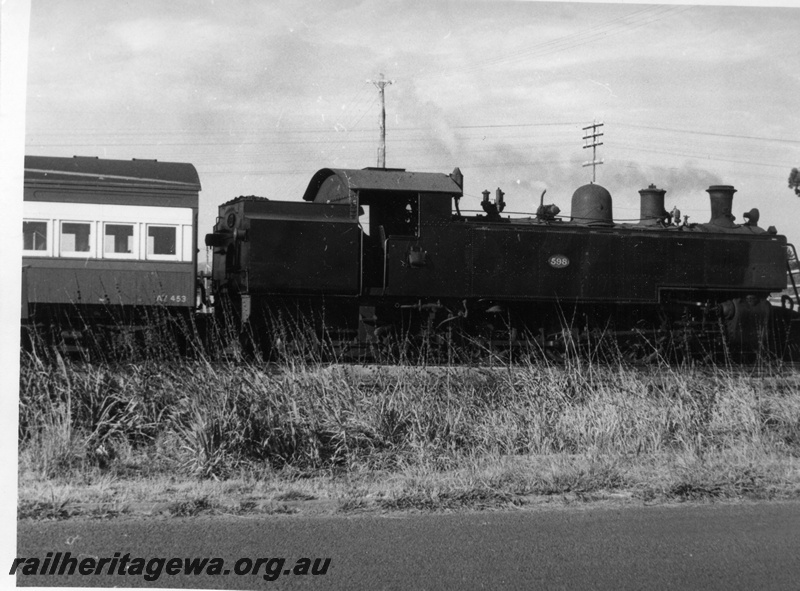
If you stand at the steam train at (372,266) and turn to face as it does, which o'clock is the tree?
The tree is roughly at 10 o'clock from the steam train.

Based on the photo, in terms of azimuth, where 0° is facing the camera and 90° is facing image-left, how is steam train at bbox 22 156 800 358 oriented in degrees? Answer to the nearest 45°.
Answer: approximately 270°
